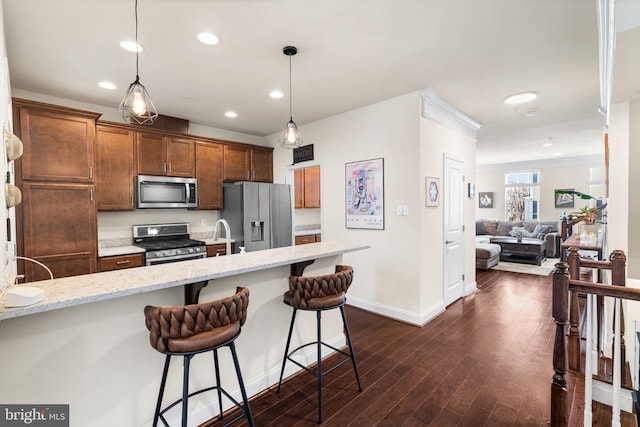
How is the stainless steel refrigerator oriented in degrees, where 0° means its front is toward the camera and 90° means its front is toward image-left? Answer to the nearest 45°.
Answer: approximately 315°

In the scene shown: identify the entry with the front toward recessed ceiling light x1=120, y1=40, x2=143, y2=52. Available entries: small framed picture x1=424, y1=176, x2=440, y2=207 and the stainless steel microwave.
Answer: the stainless steel microwave

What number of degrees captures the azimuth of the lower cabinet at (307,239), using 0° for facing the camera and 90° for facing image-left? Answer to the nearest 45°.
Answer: approximately 315°

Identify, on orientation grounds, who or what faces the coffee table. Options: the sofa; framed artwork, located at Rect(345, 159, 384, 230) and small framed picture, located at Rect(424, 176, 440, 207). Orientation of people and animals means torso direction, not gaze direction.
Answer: the sofa

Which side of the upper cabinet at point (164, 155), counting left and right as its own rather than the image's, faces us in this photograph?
front

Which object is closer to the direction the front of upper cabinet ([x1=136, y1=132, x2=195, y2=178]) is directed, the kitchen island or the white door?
the kitchen island

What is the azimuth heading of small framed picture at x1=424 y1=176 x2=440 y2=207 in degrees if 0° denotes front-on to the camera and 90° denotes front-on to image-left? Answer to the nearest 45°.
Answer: approximately 315°

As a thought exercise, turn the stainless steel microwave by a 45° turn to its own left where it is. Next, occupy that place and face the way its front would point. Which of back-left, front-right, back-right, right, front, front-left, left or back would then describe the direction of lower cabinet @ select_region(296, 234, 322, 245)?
front-left

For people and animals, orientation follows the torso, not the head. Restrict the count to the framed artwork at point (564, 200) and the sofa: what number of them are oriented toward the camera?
2

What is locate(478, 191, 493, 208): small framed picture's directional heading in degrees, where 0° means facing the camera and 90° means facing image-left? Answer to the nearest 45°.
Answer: approximately 0°

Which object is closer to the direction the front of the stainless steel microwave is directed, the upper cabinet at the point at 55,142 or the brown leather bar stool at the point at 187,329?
the brown leather bar stool

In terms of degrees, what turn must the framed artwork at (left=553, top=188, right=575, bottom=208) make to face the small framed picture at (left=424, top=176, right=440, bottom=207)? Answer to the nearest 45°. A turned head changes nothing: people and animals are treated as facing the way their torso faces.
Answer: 0° — it already faces it

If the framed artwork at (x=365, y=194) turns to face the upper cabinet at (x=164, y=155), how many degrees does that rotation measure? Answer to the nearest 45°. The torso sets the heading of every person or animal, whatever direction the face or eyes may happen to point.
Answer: approximately 45° to its right
